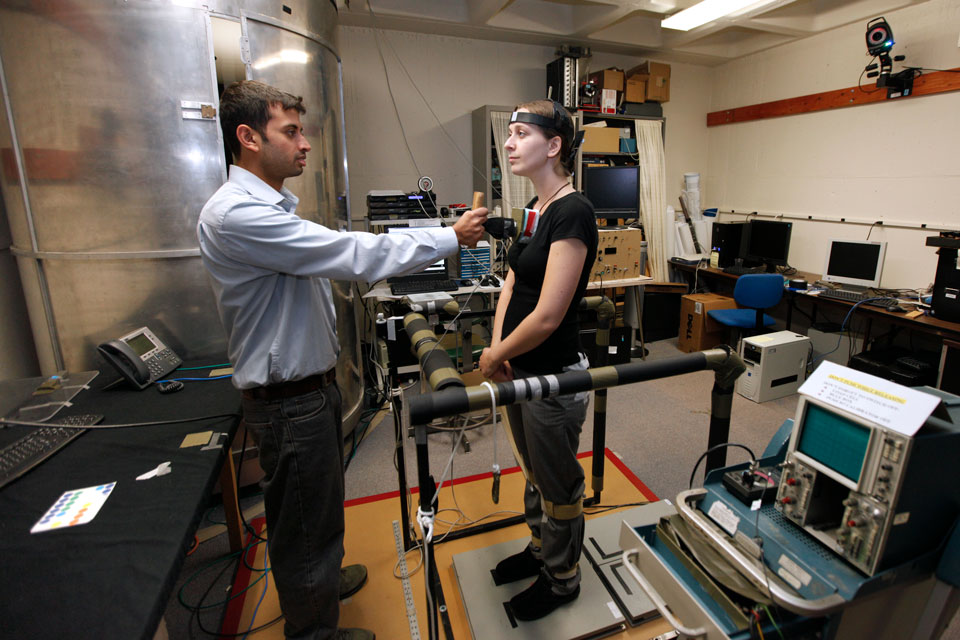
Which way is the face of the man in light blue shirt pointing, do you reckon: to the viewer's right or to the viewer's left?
to the viewer's right

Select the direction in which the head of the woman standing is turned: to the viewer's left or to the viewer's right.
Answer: to the viewer's left

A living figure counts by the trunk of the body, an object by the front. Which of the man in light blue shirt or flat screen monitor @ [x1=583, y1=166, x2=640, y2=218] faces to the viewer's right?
the man in light blue shirt

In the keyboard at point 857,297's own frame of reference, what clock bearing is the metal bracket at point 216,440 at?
The metal bracket is roughly at 11 o'clock from the keyboard.

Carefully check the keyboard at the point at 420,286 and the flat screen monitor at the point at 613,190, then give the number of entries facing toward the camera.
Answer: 2

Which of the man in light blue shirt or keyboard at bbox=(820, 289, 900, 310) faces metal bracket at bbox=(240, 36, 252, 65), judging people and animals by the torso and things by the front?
the keyboard

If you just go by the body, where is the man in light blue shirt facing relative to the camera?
to the viewer's right

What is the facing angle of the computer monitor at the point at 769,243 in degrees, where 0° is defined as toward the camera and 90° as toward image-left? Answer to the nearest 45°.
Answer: approximately 45°

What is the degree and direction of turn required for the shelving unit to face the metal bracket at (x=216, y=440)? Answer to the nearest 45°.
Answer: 0° — it already faces it

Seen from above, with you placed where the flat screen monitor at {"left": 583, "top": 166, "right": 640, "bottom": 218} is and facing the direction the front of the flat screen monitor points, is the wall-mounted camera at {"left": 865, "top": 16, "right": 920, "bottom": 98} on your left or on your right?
on your left
